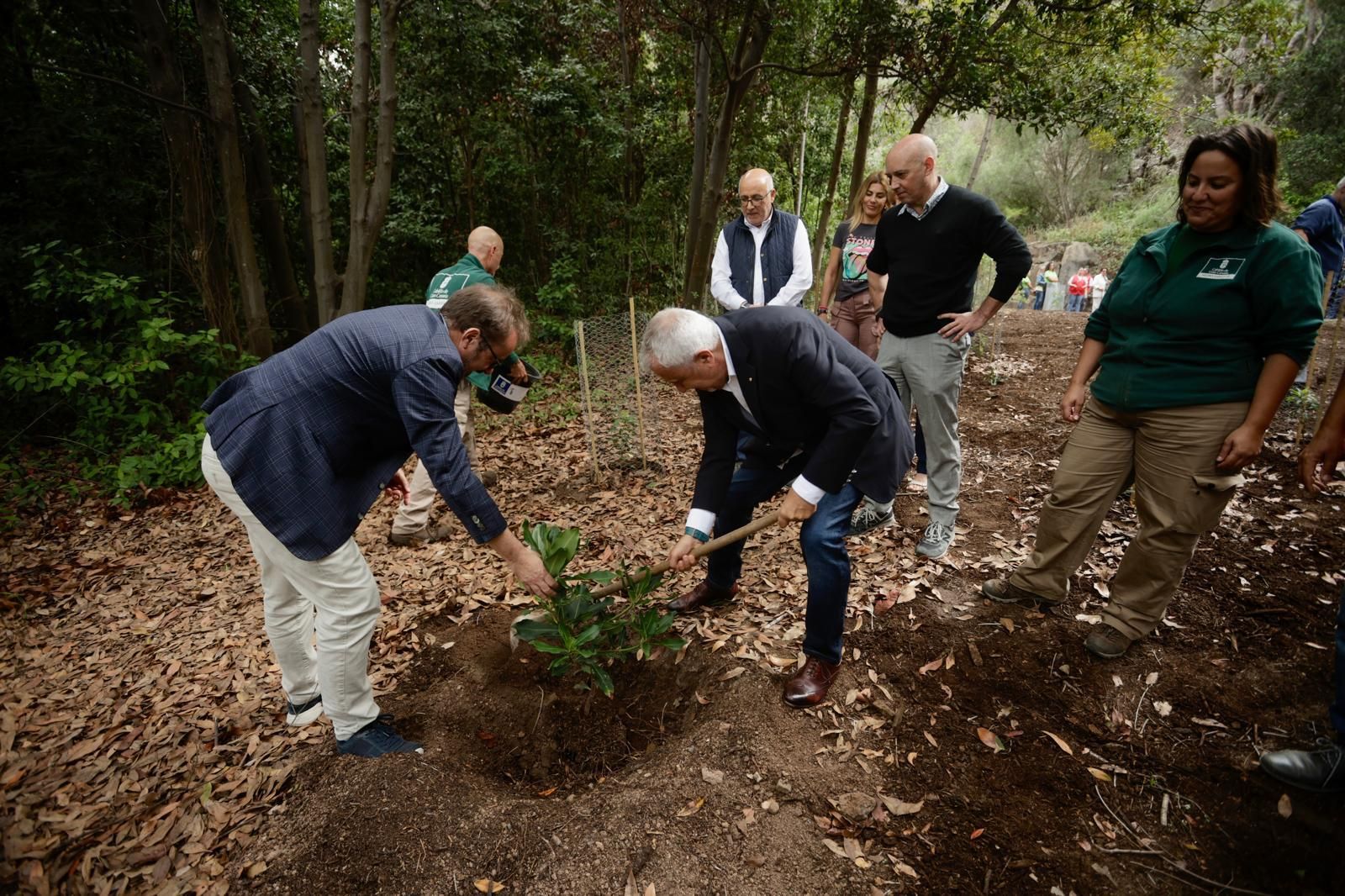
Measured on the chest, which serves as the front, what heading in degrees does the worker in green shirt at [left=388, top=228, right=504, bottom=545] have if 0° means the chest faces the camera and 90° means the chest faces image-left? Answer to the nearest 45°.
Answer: approximately 225°

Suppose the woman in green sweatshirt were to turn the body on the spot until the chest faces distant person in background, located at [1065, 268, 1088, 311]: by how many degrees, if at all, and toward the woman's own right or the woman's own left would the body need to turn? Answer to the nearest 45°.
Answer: approximately 135° to the woman's own right

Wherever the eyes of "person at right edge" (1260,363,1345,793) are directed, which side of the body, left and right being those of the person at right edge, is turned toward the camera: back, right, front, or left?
left

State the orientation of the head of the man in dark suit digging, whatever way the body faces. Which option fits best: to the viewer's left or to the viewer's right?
to the viewer's left

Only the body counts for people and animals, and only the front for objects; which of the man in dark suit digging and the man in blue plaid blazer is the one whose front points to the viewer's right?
the man in blue plaid blazer

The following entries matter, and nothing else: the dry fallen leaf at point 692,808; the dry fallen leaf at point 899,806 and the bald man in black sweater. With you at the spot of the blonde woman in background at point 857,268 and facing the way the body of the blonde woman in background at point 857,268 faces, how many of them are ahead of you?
3

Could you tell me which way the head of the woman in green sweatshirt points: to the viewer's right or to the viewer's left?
to the viewer's left

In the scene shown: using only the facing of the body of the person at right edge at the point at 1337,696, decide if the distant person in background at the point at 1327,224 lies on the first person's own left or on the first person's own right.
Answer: on the first person's own right

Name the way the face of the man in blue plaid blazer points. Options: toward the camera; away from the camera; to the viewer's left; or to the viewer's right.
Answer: to the viewer's right

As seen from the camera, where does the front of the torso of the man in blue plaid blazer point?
to the viewer's right

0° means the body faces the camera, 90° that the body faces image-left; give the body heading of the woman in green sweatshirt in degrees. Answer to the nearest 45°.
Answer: approximately 45°

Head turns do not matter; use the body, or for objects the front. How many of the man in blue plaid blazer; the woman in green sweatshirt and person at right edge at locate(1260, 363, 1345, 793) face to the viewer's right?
1

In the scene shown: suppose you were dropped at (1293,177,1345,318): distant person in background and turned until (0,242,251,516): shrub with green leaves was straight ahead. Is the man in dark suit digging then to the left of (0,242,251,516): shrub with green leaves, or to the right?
left
